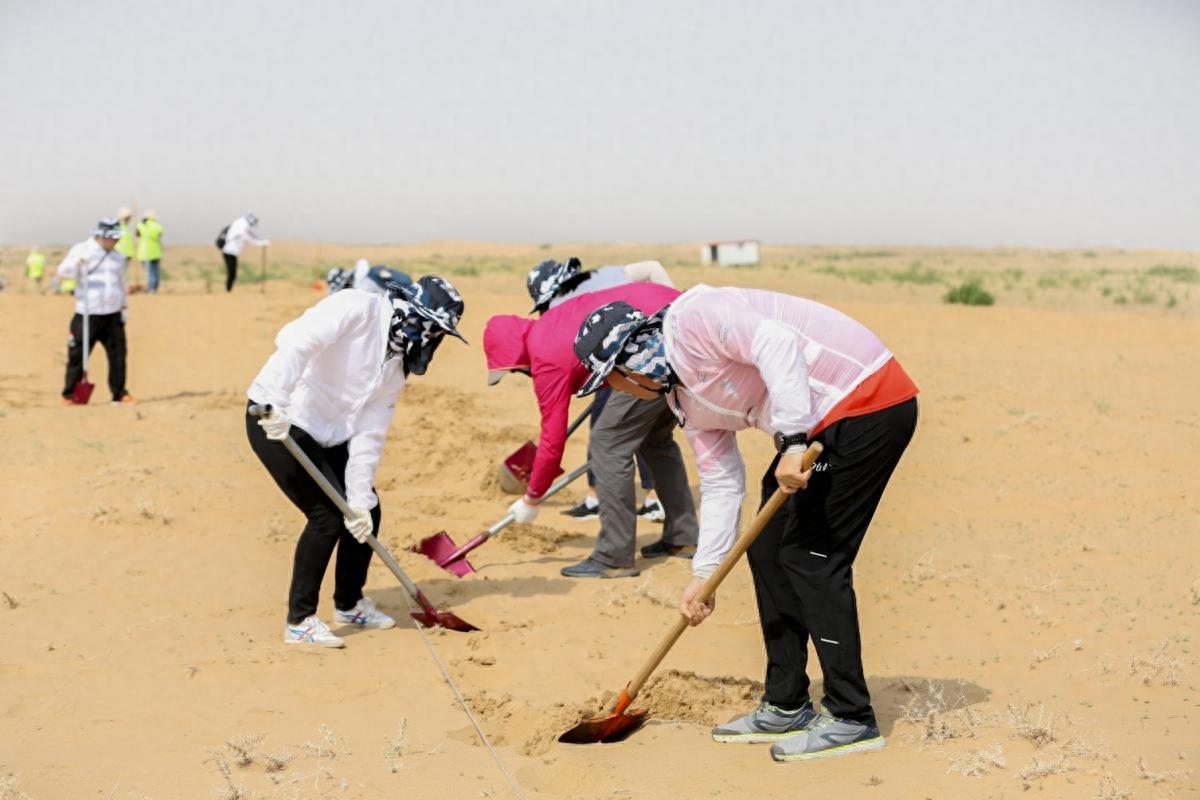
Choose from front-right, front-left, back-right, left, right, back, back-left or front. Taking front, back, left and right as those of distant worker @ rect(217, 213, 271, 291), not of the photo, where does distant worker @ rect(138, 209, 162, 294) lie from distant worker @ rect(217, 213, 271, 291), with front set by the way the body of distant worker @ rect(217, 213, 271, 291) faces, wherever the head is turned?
back-left

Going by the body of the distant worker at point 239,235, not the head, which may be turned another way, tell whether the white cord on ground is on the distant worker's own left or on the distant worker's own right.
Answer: on the distant worker's own right

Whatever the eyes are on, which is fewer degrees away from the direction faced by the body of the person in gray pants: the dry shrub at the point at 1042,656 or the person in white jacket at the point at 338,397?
the person in white jacket

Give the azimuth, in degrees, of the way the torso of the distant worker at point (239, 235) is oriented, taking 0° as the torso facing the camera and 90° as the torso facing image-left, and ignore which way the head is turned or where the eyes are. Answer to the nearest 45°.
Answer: approximately 270°

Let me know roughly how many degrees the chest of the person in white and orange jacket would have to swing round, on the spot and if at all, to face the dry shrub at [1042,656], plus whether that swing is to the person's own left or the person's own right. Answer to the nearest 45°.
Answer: approximately 135° to the person's own right

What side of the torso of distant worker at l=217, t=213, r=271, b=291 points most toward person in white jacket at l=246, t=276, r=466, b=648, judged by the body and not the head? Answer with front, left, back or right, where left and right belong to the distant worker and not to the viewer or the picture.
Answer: right

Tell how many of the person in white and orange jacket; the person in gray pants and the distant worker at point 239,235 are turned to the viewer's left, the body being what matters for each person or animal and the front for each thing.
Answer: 2

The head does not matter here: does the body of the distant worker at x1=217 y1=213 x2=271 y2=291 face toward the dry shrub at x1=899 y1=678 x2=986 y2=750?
no

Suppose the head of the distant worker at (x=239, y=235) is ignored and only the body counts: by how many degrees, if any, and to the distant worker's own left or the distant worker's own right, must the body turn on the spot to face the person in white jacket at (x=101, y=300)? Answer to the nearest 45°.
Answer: approximately 90° to the distant worker's own right

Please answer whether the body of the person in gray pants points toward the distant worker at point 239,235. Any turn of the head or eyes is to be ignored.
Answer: no

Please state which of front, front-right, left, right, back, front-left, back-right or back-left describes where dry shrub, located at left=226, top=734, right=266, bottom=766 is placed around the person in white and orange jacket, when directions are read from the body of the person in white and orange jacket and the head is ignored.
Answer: front

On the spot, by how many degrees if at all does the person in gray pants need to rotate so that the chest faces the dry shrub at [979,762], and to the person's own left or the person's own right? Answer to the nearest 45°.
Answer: approximately 135° to the person's own left

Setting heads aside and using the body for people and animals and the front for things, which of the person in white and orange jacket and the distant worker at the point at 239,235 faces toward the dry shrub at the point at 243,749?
the person in white and orange jacket

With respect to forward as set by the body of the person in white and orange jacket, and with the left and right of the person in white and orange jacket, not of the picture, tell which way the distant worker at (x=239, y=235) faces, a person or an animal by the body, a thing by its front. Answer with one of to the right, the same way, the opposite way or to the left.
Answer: the opposite way

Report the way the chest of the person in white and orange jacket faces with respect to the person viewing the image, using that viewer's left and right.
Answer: facing to the left of the viewer

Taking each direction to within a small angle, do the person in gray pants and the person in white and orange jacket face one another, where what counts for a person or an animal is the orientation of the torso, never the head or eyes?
no

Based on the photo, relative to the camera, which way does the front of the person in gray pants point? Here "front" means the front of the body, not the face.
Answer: to the viewer's left

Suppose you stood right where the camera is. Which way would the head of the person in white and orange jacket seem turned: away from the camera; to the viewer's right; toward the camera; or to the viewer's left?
to the viewer's left

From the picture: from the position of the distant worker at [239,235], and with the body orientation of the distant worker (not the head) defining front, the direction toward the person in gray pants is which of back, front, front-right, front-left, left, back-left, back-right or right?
right

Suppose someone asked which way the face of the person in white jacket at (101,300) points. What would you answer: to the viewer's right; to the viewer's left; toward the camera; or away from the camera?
toward the camera

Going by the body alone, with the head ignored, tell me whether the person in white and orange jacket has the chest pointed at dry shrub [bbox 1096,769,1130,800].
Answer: no

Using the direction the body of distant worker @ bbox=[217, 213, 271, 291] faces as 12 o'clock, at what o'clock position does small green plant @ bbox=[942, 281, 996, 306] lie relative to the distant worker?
The small green plant is roughly at 12 o'clock from the distant worker.
